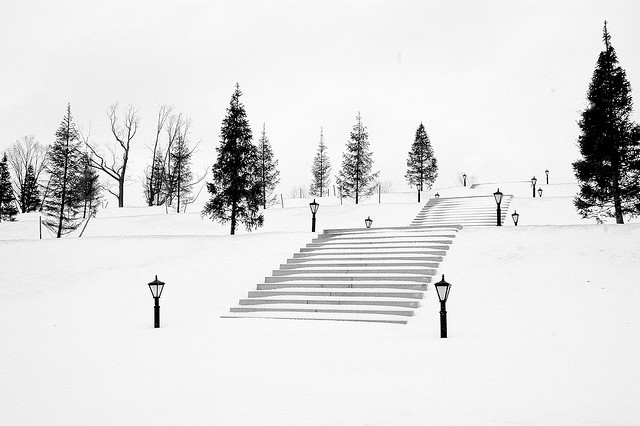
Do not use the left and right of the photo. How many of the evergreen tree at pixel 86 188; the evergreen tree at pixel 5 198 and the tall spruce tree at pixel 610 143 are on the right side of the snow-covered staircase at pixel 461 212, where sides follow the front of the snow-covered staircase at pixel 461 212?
2

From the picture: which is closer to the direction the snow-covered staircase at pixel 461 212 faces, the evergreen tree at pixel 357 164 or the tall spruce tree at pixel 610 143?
the tall spruce tree

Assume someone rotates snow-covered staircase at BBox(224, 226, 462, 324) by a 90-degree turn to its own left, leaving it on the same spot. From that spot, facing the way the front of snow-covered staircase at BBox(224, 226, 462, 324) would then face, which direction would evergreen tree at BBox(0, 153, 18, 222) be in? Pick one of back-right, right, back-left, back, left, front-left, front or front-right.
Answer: back-left

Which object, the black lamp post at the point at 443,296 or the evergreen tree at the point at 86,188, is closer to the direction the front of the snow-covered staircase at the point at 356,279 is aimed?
the black lamp post

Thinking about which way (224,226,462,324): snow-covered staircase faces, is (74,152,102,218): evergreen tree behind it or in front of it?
behind

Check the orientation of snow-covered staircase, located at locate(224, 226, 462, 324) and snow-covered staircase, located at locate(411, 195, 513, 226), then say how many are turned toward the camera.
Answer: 2

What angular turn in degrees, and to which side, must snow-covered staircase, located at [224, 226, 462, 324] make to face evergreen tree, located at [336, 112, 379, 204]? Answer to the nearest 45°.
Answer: approximately 180°

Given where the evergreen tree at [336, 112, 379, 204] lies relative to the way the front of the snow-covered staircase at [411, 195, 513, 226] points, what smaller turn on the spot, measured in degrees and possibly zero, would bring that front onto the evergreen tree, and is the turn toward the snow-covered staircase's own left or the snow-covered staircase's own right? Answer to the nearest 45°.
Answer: approximately 135° to the snow-covered staircase's own right

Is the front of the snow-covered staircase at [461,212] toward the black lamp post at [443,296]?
yes

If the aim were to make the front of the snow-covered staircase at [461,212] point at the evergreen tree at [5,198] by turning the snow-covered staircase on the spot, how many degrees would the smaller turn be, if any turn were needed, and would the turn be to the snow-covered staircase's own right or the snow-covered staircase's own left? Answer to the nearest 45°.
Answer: approximately 90° to the snow-covered staircase's own right

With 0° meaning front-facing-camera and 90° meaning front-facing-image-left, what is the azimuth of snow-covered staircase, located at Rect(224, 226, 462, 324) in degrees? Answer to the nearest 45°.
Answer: approximately 0°
